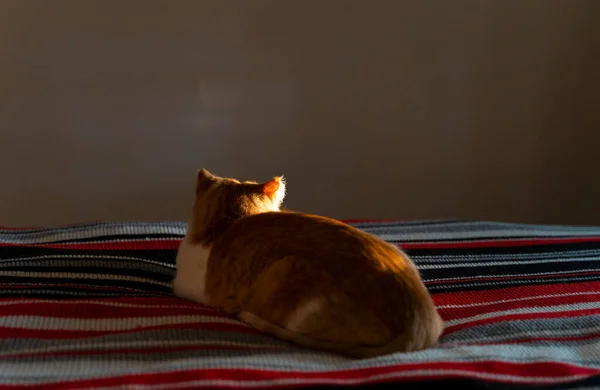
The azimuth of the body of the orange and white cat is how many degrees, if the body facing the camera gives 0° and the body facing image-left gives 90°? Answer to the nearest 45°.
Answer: approximately 135°
